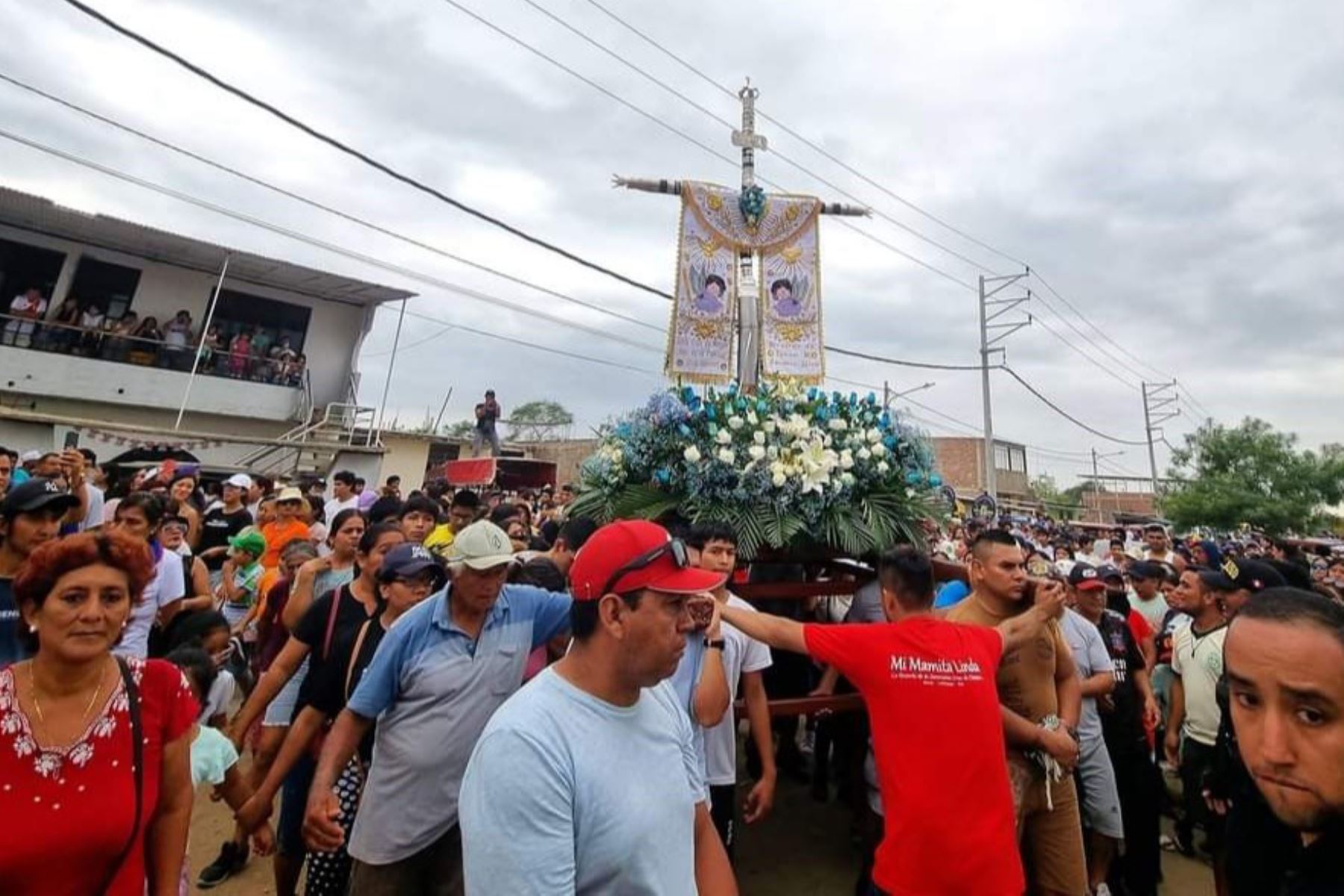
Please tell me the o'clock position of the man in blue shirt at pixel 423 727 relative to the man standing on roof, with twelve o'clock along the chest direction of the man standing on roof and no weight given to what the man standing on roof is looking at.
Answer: The man in blue shirt is roughly at 12 o'clock from the man standing on roof.

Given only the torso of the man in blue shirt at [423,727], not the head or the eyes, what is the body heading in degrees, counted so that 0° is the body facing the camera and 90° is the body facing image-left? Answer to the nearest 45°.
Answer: approximately 315°

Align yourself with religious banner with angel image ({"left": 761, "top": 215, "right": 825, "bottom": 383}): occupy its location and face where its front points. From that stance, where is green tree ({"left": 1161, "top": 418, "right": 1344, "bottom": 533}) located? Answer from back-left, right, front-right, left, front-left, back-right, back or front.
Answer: back-left

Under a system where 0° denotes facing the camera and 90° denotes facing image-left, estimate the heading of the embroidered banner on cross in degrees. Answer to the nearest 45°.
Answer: approximately 0°

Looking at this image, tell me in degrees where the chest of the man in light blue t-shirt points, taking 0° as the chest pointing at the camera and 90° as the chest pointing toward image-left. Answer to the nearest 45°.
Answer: approximately 315°

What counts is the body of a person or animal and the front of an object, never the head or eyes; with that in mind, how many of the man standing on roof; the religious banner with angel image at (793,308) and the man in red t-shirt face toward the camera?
2
